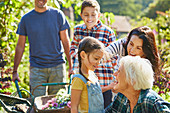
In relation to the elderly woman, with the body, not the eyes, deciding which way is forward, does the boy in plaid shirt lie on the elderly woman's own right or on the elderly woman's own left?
on the elderly woman's own right

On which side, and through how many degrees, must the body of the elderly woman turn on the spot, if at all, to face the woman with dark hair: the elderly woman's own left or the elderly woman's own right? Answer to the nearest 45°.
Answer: approximately 135° to the elderly woman's own right

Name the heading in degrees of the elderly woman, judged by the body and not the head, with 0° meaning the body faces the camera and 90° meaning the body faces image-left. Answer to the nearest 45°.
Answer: approximately 45°

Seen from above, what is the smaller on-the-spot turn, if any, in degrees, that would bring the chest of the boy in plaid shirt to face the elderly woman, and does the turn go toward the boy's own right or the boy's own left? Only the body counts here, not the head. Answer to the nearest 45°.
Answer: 0° — they already face them

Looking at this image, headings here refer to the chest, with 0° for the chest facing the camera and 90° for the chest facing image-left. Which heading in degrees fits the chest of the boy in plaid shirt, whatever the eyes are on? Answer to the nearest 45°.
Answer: approximately 0°

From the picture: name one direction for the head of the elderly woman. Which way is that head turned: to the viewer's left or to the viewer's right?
to the viewer's left
